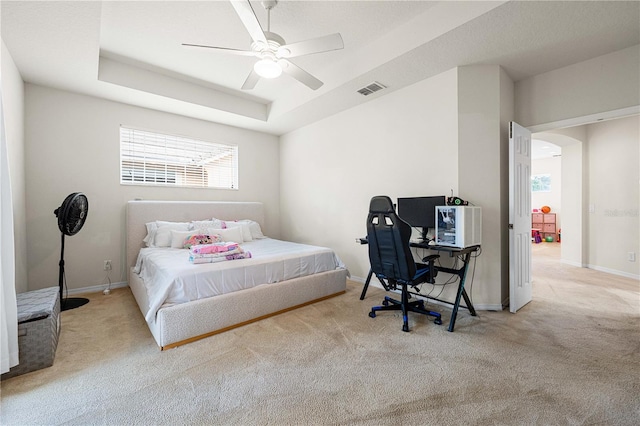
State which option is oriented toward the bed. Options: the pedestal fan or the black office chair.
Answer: the pedestal fan

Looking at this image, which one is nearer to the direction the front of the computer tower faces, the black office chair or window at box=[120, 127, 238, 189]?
the black office chair

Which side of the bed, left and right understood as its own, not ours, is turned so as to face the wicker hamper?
right

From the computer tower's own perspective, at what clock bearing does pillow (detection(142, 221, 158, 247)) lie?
The pillow is roughly at 4 o'clock from the computer tower.

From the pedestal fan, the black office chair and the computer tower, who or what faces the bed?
the pedestal fan

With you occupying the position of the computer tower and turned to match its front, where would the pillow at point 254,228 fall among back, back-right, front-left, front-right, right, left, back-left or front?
back-right

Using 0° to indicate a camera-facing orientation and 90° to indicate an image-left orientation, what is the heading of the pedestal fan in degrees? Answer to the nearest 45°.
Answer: approximately 315°

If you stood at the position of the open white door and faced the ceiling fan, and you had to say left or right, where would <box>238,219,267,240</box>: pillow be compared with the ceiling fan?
right

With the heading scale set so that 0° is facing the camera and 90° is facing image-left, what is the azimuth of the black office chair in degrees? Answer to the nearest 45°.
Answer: approximately 225°
